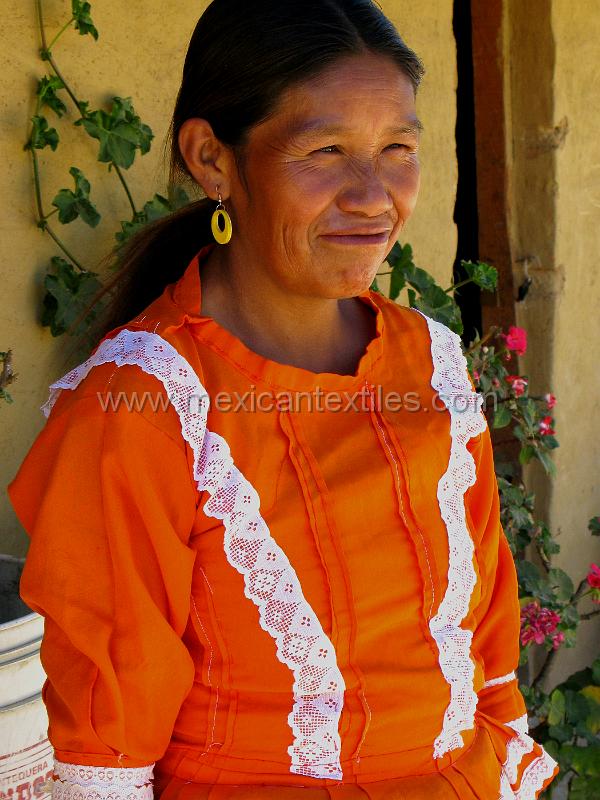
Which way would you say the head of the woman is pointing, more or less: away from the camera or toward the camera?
toward the camera

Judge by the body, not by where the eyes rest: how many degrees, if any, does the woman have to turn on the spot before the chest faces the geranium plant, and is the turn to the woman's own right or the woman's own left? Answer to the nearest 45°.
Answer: approximately 90° to the woman's own left

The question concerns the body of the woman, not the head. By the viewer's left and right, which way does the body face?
facing the viewer and to the right of the viewer

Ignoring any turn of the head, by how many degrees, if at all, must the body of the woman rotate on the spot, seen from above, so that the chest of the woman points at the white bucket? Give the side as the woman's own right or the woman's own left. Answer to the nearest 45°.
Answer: approximately 180°
